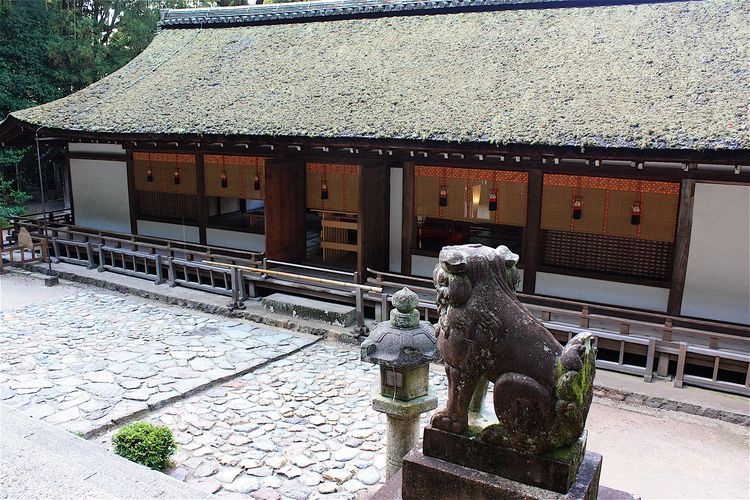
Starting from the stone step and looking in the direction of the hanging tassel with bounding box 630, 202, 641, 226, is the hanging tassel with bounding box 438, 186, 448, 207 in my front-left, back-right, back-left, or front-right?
front-left

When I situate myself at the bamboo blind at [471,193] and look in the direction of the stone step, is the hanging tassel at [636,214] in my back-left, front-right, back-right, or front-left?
back-left

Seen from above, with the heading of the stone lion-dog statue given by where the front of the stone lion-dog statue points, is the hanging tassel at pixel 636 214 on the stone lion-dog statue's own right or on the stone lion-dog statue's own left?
on the stone lion-dog statue's own right

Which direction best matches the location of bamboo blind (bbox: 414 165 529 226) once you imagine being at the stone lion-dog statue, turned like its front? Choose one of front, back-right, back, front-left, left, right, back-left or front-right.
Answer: front-right

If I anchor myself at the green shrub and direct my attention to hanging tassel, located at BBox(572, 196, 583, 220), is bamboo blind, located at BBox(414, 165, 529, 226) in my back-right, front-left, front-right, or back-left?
front-left

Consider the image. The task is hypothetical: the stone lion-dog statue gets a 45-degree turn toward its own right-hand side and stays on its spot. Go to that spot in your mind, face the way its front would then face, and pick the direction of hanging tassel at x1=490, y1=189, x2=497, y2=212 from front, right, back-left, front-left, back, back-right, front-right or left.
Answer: front

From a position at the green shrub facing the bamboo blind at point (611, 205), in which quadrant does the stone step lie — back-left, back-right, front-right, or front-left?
front-left

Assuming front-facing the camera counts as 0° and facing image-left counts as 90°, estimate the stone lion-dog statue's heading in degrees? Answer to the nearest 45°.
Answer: approximately 135°

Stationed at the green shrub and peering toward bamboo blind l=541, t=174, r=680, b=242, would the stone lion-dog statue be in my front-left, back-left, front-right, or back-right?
front-right

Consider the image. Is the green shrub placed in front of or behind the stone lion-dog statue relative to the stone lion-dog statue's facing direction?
in front

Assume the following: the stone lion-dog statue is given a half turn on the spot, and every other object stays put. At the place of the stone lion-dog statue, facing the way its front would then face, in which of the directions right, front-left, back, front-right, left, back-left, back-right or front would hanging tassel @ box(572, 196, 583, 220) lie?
back-left

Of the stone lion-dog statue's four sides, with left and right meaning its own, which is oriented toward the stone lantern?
front

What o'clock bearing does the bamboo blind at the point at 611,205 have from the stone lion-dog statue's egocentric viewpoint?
The bamboo blind is roughly at 2 o'clock from the stone lion-dog statue.
